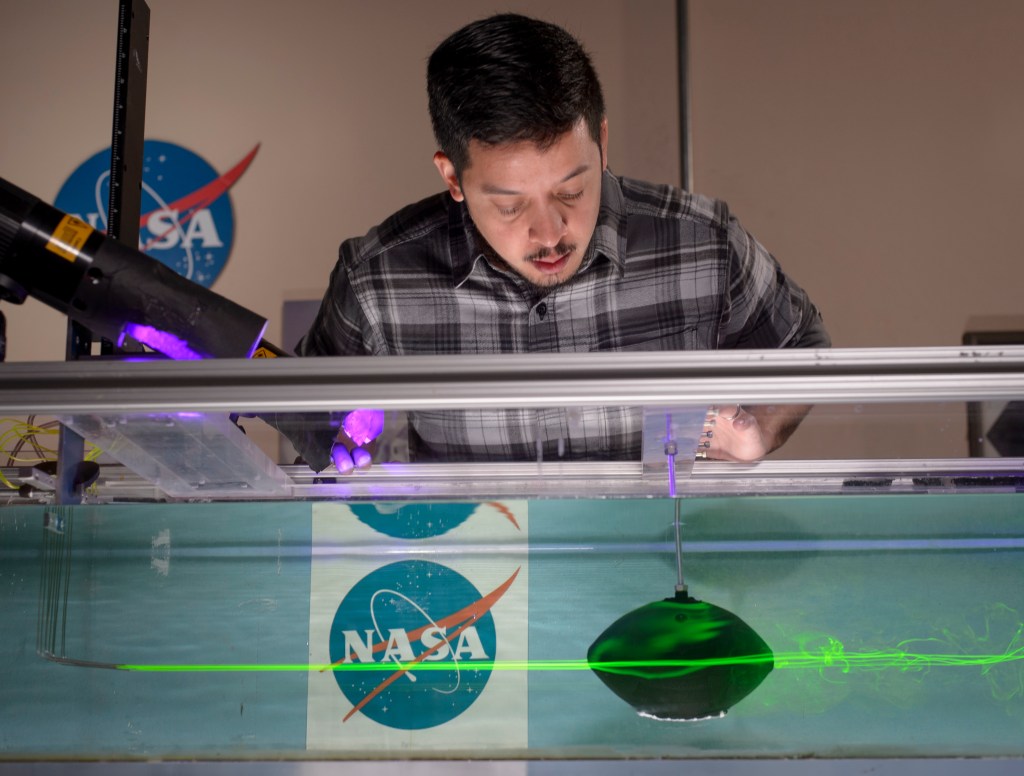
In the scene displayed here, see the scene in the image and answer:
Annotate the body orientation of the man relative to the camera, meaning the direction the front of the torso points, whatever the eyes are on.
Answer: toward the camera

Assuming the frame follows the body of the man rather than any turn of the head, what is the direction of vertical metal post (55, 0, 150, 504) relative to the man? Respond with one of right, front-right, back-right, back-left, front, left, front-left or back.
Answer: front-right

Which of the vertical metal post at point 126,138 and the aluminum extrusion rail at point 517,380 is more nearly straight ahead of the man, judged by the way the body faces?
the aluminum extrusion rail

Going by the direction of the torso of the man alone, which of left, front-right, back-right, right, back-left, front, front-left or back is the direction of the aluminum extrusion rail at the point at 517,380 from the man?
front
